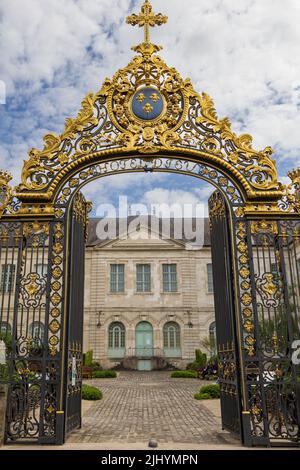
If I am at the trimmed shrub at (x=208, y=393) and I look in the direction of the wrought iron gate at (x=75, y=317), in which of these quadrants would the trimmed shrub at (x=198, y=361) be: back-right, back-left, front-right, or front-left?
back-right

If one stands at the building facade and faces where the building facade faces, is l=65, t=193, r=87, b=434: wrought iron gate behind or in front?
in front

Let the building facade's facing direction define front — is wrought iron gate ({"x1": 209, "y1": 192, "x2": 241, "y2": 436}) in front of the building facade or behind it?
in front

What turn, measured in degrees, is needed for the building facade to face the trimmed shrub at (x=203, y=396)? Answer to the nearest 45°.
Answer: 0° — it already faces it

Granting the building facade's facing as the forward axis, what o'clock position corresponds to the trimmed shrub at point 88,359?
The trimmed shrub is roughly at 2 o'clock from the building facade.

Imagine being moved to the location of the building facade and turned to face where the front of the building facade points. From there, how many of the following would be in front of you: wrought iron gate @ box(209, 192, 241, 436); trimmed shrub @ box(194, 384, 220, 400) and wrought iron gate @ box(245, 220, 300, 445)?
3

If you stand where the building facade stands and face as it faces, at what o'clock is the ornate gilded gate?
The ornate gilded gate is roughly at 12 o'clock from the building facade.

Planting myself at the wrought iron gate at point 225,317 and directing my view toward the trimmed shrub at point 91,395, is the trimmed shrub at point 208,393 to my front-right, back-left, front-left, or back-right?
front-right

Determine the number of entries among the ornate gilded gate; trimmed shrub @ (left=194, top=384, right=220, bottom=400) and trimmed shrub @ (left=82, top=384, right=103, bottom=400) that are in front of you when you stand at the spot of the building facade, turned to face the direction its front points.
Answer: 3

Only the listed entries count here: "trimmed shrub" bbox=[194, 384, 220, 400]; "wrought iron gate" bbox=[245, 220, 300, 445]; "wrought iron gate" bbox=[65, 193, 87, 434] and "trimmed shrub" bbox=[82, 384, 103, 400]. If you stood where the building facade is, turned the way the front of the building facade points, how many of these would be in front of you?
4

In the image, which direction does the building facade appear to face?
toward the camera

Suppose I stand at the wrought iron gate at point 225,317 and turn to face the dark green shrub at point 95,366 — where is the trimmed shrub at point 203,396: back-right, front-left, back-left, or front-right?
front-right

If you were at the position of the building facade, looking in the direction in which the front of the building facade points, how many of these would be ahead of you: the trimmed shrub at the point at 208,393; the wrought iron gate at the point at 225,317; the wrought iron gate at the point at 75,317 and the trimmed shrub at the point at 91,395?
4

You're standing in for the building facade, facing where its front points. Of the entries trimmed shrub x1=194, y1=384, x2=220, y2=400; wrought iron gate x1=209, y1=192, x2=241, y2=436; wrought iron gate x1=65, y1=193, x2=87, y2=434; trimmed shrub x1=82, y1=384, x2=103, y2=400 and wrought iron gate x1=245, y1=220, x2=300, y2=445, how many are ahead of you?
5

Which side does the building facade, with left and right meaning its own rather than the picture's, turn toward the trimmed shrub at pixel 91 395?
front

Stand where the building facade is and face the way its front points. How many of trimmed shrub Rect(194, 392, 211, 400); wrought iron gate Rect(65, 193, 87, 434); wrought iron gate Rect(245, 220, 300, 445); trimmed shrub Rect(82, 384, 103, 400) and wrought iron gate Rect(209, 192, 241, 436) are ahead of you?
5
